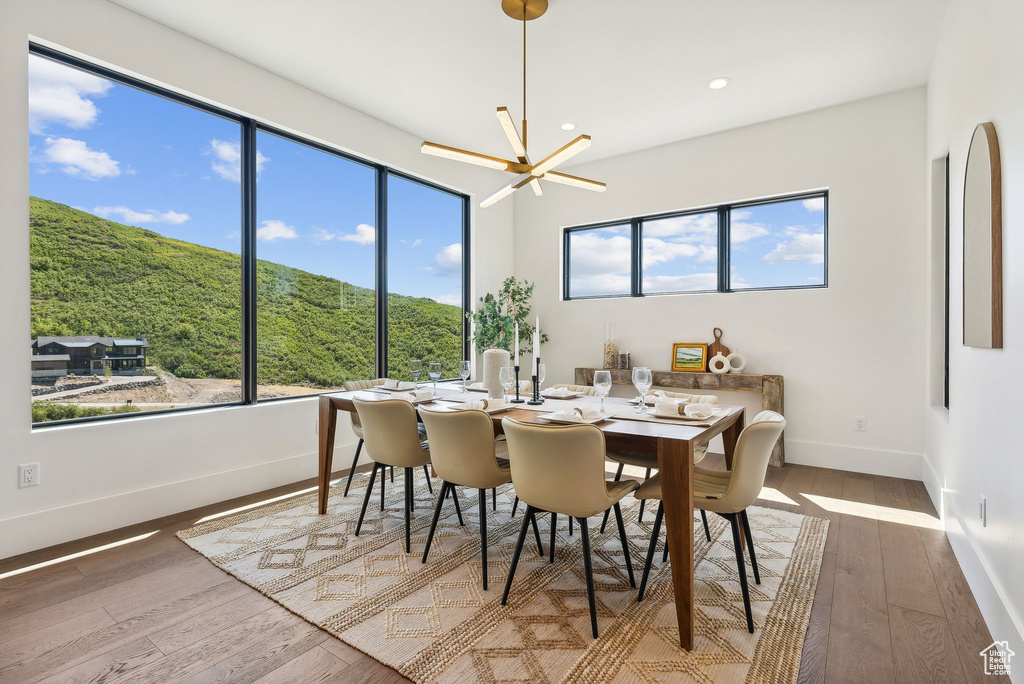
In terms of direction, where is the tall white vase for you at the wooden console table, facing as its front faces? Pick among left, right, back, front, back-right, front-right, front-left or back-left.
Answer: front-right

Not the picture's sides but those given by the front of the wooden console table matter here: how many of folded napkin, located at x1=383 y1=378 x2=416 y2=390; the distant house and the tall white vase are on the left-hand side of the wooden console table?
0

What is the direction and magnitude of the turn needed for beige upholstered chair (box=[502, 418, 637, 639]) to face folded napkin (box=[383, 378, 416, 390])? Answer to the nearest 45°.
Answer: approximately 90° to its left

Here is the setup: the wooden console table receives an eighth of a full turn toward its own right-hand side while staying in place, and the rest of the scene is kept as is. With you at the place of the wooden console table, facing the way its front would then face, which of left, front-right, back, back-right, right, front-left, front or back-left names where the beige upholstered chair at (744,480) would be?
front-left

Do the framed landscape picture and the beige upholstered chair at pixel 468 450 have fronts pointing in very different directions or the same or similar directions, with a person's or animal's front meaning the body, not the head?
very different directions

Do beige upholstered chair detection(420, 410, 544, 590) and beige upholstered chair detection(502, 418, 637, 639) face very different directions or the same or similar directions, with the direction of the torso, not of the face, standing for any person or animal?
same or similar directions

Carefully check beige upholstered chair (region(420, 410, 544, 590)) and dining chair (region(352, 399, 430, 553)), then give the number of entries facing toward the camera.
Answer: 0

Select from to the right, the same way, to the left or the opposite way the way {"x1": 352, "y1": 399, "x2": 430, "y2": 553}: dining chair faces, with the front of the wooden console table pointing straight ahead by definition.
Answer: the opposite way

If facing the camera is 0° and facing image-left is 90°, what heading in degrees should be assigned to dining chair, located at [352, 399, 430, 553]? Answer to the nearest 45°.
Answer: approximately 225°

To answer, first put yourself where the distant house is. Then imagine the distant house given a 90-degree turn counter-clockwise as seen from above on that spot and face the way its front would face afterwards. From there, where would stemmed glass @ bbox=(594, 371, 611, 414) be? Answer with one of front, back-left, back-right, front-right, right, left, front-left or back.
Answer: front-right

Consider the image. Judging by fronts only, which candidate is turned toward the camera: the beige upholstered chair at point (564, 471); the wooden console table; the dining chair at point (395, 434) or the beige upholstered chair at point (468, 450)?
the wooden console table

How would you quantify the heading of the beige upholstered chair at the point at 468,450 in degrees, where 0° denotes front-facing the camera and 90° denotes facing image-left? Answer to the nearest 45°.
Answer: approximately 225°

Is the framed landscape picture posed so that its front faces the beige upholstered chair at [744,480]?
yes

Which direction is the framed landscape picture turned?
toward the camera

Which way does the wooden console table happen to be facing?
toward the camera

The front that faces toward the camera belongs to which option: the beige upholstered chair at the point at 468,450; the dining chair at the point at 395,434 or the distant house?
the distant house

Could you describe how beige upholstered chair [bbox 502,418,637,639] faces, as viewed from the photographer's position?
facing away from the viewer and to the right of the viewer
